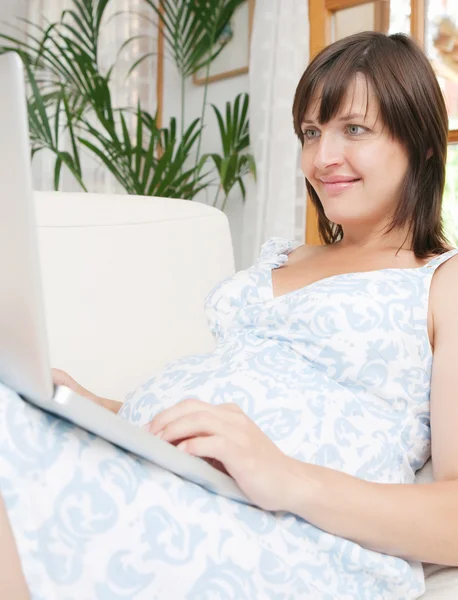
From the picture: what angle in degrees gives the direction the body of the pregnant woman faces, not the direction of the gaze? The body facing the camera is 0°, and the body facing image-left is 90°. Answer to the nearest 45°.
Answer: approximately 45°

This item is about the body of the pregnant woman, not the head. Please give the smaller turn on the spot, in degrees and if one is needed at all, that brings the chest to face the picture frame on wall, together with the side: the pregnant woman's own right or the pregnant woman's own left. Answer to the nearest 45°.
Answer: approximately 135° to the pregnant woman's own right

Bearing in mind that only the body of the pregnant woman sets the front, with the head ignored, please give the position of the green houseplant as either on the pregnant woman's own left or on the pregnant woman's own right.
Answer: on the pregnant woman's own right

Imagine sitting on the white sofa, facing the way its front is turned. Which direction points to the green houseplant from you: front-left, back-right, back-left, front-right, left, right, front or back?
back

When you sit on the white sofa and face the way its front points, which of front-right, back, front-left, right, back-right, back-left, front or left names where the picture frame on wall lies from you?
back

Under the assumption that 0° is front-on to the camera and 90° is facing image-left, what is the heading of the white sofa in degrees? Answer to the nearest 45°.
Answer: approximately 0°
